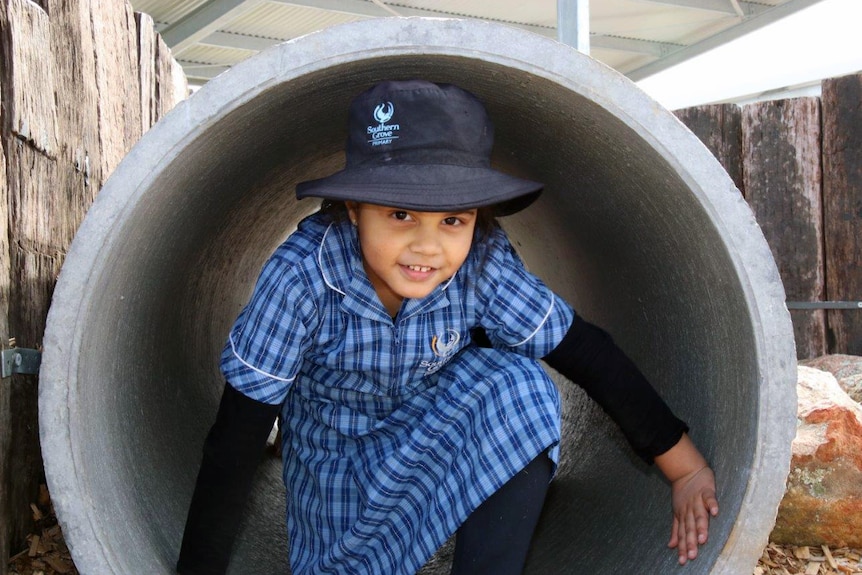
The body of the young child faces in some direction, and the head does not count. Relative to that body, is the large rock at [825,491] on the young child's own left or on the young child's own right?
on the young child's own left

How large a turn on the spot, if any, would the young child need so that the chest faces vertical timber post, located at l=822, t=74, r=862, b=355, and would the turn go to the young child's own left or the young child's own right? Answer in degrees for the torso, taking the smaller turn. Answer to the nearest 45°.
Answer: approximately 135° to the young child's own left

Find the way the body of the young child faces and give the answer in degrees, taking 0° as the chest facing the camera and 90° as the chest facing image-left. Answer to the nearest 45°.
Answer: approximately 0°

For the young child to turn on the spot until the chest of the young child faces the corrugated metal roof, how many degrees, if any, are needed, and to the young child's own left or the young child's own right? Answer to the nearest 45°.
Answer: approximately 180°

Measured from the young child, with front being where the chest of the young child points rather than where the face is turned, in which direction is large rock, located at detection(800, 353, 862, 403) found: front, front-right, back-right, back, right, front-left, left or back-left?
back-left

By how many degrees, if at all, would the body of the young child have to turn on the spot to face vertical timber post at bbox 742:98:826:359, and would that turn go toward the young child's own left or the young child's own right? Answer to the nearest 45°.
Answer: approximately 135° to the young child's own left
